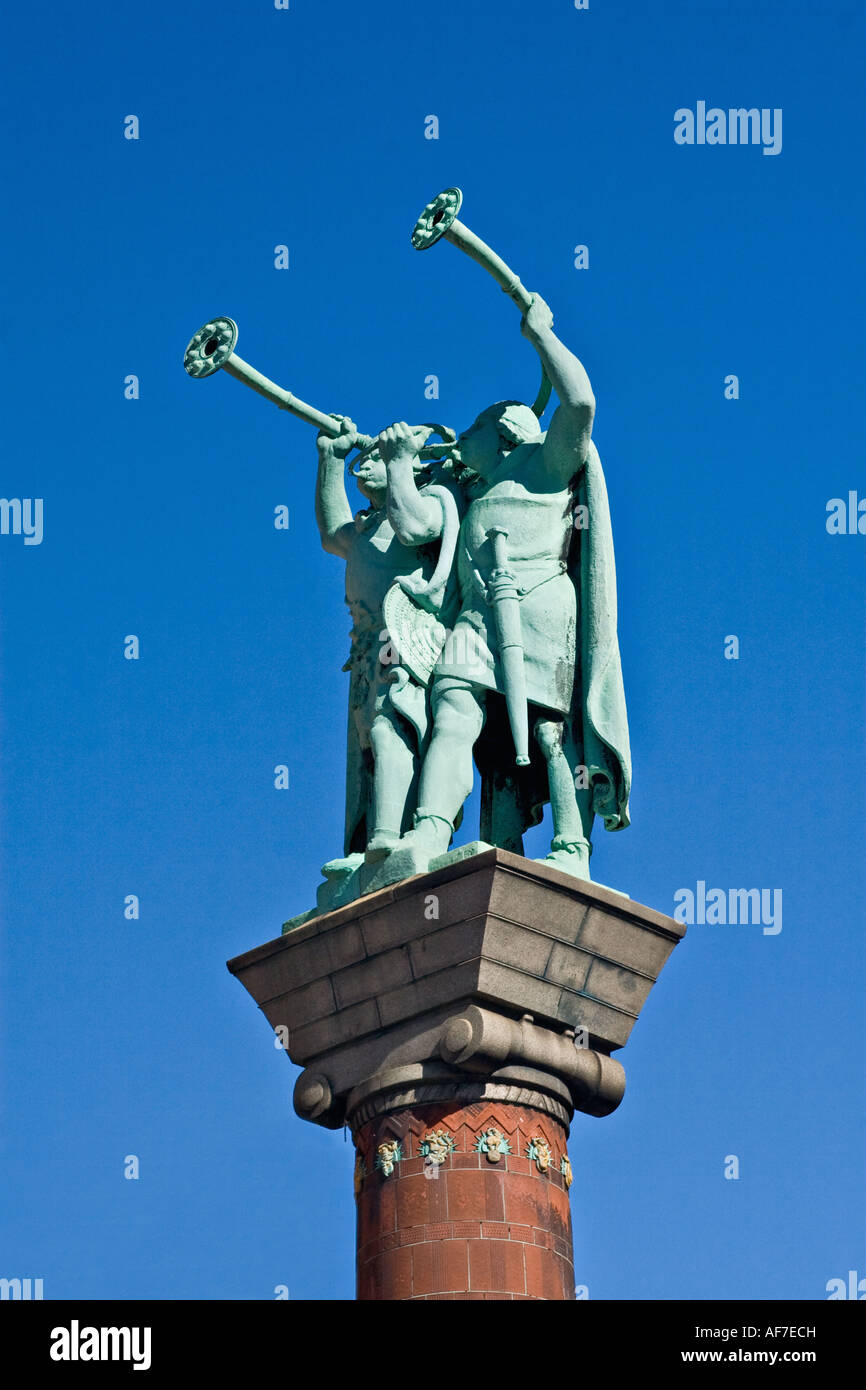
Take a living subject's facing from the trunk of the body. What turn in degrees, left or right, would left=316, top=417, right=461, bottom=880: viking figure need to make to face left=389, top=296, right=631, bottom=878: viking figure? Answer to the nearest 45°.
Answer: approximately 135° to its left

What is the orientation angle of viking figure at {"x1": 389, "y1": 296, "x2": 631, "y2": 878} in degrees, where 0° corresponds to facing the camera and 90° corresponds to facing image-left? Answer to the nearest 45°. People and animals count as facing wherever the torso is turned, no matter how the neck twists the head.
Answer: approximately 45°

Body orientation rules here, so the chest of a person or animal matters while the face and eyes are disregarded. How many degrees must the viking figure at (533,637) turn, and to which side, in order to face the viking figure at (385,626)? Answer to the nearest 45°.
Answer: approximately 45° to its right

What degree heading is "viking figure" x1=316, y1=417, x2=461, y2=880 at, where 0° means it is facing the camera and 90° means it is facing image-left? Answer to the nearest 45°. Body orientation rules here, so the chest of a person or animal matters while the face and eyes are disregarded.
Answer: approximately 45°
